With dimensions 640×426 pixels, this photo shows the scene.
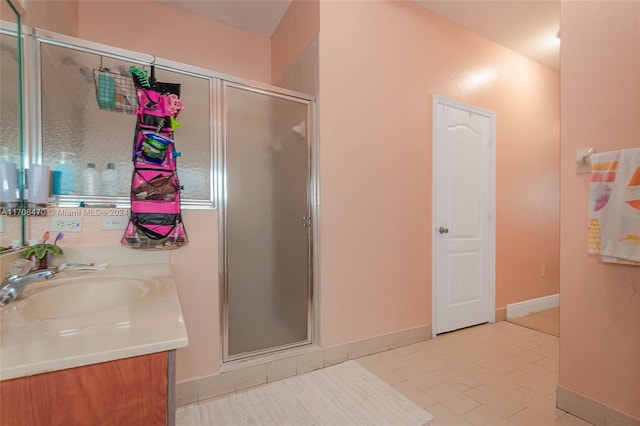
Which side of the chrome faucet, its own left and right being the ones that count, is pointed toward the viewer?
right

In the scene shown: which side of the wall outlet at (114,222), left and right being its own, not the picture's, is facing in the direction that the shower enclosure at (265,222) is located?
left

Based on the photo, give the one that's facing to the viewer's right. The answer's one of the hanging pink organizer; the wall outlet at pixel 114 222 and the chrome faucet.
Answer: the chrome faucet

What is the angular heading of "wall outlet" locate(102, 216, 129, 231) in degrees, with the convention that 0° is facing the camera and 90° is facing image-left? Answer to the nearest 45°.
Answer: approximately 0°

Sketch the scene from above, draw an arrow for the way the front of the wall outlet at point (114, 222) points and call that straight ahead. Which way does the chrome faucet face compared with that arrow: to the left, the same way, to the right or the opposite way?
to the left

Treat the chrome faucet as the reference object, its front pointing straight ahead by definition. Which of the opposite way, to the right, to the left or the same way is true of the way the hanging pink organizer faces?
to the right

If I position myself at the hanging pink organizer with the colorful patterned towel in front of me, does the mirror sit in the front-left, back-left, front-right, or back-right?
back-right
